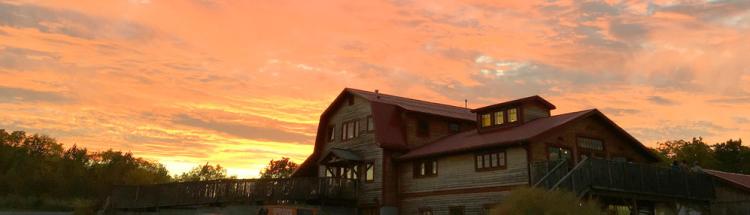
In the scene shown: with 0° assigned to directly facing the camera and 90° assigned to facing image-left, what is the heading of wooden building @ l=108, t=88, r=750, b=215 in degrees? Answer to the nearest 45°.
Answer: approximately 45°

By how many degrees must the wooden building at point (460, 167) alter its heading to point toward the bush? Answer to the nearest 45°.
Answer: approximately 45° to its left
